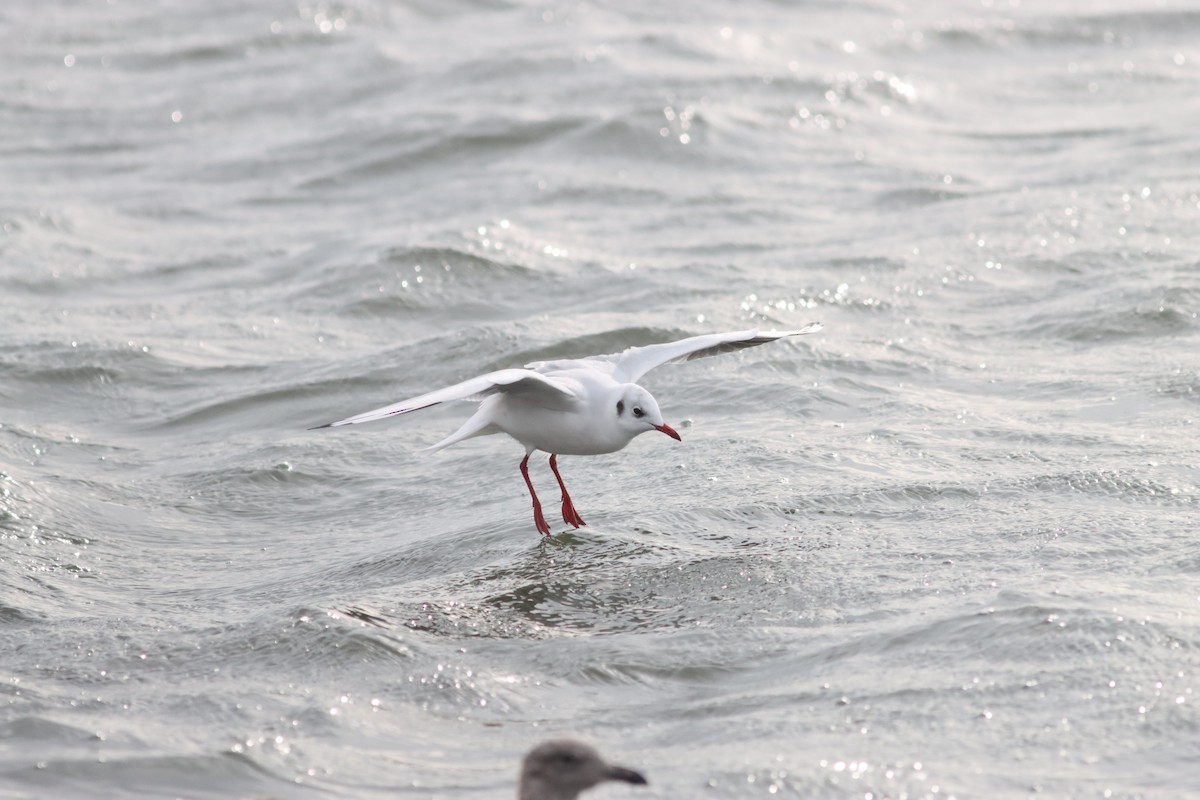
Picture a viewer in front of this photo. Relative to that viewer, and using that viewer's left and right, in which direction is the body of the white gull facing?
facing the viewer and to the right of the viewer
